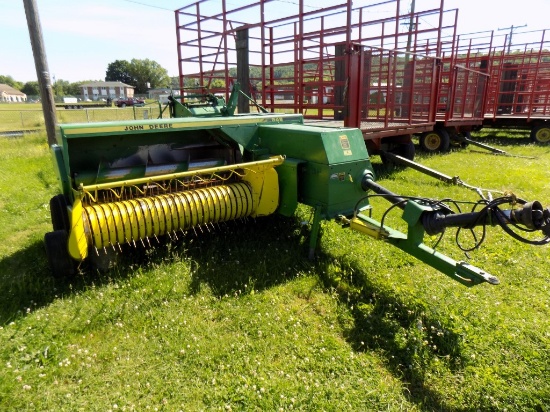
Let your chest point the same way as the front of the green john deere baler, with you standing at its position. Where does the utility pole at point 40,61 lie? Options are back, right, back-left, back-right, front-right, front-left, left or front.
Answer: back

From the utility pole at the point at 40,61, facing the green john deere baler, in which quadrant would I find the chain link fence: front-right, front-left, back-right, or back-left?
back-left

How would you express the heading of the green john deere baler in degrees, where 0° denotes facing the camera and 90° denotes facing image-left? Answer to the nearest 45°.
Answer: approximately 315°

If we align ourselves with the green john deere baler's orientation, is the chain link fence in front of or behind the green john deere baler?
behind
